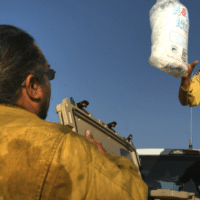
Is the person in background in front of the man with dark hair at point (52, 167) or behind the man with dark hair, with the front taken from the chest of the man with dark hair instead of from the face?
in front

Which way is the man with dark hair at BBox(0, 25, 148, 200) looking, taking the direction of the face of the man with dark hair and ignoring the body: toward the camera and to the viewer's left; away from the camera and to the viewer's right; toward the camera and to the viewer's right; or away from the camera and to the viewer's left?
away from the camera and to the viewer's right

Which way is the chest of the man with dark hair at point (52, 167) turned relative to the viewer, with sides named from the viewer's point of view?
facing away from the viewer and to the right of the viewer
